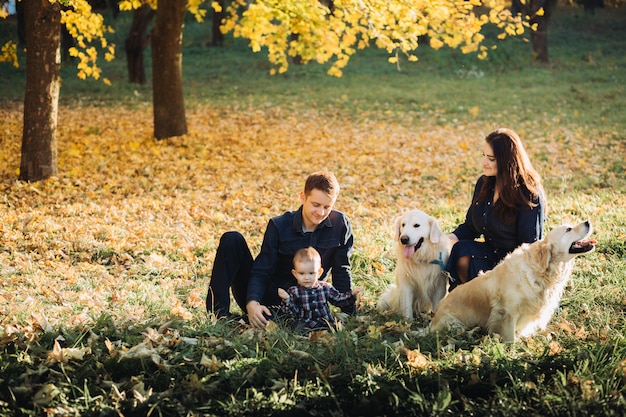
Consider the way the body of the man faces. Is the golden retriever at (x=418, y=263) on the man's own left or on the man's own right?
on the man's own left

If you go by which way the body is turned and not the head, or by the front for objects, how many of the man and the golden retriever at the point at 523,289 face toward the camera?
1

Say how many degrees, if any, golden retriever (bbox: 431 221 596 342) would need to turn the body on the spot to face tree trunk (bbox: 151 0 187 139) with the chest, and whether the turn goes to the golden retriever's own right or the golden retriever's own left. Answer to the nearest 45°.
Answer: approximately 135° to the golden retriever's own left

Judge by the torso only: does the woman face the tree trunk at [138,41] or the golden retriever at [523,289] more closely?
the golden retriever

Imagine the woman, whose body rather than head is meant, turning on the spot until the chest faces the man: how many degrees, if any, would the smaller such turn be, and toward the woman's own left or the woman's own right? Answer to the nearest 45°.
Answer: approximately 45° to the woman's own right

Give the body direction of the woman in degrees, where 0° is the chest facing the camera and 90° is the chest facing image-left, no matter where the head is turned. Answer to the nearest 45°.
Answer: approximately 45°

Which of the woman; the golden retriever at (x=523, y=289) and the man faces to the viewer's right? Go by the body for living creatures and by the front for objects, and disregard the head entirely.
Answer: the golden retriever

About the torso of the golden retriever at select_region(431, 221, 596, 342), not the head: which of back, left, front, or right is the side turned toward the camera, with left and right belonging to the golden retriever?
right

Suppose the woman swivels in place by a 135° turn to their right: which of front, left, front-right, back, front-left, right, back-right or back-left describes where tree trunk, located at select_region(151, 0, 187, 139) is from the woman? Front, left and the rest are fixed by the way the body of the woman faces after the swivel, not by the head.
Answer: front-left

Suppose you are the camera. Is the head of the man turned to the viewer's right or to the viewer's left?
to the viewer's right

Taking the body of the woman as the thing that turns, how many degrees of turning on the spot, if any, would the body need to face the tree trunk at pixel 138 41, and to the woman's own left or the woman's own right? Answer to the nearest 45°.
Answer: approximately 90° to the woman's own right

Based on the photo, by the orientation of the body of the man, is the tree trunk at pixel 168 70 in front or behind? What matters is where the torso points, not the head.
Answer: behind

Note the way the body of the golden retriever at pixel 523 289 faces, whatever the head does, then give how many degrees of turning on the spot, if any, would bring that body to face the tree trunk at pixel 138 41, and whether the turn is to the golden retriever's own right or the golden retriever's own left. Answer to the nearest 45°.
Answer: approximately 135° to the golden retriever's own left

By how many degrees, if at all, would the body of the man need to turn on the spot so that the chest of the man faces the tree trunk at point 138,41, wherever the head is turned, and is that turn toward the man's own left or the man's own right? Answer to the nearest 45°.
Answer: approximately 180°

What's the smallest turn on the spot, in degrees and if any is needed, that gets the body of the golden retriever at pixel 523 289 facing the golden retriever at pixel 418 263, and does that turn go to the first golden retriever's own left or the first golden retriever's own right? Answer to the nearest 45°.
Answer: approximately 135° to the first golden retriever's own left
